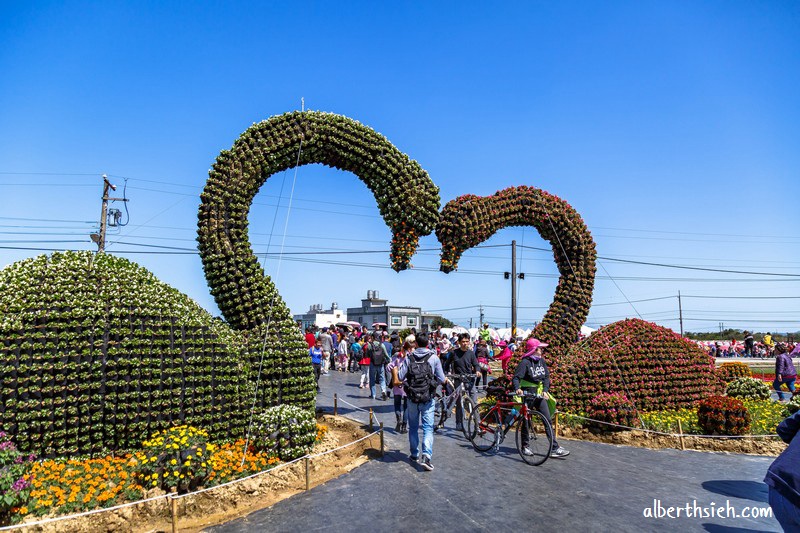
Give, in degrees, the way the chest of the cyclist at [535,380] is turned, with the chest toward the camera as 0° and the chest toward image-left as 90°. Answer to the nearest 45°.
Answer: approximately 315°

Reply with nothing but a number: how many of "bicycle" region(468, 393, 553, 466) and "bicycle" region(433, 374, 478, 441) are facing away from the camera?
0

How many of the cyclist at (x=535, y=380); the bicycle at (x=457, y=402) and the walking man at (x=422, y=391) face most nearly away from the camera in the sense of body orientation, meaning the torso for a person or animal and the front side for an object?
1

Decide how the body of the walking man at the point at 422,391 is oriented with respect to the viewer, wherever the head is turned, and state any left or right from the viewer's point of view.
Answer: facing away from the viewer

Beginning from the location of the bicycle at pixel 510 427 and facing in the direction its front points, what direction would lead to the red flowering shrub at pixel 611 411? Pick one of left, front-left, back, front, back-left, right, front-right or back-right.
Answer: left

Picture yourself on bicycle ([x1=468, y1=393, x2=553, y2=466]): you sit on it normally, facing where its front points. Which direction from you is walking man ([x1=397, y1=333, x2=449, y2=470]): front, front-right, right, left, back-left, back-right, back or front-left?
right

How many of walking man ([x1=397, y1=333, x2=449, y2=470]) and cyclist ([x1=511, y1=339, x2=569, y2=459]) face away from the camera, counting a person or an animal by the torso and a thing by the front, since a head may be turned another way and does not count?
1

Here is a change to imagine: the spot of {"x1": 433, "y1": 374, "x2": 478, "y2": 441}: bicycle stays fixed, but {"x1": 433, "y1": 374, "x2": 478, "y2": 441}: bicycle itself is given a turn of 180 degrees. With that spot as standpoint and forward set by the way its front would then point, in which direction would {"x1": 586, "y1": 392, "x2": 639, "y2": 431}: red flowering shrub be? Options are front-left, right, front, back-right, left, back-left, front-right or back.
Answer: back-right

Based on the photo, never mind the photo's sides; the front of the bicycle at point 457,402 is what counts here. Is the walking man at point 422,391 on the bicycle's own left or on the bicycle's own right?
on the bicycle's own right

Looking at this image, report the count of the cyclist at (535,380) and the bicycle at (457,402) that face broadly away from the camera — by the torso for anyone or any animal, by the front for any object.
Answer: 0

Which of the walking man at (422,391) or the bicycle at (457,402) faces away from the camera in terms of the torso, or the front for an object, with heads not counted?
the walking man

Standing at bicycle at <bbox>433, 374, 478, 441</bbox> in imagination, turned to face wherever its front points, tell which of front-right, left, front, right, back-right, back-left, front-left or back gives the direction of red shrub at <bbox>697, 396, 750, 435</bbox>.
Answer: front-left

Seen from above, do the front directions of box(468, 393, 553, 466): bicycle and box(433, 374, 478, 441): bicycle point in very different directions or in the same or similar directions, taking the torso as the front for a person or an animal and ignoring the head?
same or similar directions

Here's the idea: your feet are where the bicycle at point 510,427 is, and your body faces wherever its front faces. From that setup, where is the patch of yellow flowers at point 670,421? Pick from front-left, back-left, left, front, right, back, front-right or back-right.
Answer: left

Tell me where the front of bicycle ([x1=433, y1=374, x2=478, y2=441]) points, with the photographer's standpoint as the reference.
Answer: facing the viewer and to the right of the viewer

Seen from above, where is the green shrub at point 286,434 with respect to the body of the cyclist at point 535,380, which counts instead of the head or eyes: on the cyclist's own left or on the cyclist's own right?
on the cyclist's own right
